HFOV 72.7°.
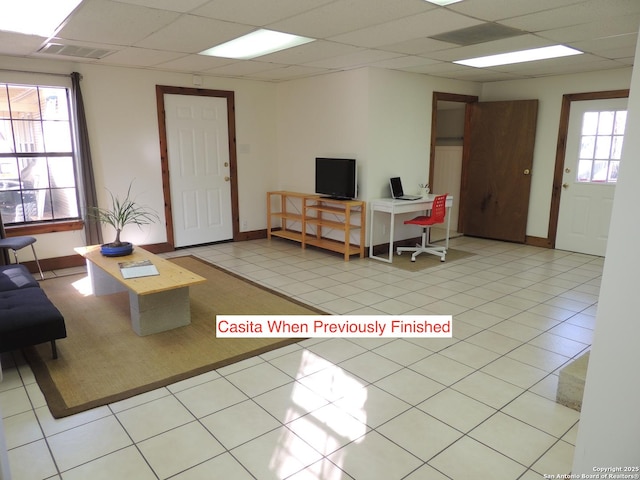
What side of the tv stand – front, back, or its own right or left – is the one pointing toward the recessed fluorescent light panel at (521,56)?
left

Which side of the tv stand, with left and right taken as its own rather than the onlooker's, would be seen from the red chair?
left

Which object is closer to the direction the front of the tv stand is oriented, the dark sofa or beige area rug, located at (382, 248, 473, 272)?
the dark sofa

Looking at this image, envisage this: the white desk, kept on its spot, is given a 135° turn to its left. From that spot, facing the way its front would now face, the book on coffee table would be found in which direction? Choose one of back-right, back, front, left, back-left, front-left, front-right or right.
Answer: back-left

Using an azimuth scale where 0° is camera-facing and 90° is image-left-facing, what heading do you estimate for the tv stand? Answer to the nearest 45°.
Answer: approximately 45°

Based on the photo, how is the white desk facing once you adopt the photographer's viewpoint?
facing the viewer and to the right of the viewer

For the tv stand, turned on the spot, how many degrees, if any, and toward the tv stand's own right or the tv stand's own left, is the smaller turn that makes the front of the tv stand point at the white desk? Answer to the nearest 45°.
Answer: approximately 90° to the tv stand's own left

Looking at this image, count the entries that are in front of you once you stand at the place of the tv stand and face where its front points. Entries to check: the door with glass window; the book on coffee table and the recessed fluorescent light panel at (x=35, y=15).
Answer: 2

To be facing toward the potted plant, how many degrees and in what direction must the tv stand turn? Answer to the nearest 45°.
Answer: approximately 45° to its right

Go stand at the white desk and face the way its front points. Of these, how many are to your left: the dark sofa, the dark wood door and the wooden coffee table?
1

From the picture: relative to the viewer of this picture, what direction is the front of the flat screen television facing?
facing the viewer and to the left of the viewer

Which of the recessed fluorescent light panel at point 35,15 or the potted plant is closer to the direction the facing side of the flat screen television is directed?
the recessed fluorescent light panel

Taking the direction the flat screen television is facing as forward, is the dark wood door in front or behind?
behind

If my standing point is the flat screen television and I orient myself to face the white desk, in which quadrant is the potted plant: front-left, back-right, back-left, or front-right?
back-right

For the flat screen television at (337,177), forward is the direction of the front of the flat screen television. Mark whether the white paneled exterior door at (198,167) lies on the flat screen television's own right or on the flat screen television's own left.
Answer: on the flat screen television's own right

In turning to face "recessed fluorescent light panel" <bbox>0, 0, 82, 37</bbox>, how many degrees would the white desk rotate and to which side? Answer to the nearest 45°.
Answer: approximately 90° to its right

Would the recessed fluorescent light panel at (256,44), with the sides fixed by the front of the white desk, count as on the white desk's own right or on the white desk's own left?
on the white desk's own right
